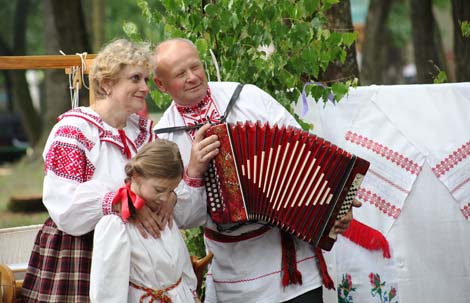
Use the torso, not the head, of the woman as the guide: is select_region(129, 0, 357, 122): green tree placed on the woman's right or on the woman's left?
on the woman's left

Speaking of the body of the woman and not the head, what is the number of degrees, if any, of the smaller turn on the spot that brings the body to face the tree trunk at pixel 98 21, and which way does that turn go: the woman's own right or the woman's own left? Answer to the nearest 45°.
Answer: approximately 135° to the woman's own left

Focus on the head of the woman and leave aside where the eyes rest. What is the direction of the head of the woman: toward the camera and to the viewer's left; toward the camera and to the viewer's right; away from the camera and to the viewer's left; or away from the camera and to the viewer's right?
toward the camera and to the viewer's right

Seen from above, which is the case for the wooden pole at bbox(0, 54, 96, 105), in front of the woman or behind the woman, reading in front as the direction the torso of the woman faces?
behind

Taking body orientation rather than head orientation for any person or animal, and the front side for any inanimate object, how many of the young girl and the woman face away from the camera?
0

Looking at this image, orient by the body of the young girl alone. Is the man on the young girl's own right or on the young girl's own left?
on the young girl's own left

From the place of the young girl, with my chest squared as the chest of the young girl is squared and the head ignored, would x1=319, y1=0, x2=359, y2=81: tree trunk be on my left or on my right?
on my left

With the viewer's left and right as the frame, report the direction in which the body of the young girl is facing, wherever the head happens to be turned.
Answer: facing the viewer and to the right of the viewer
